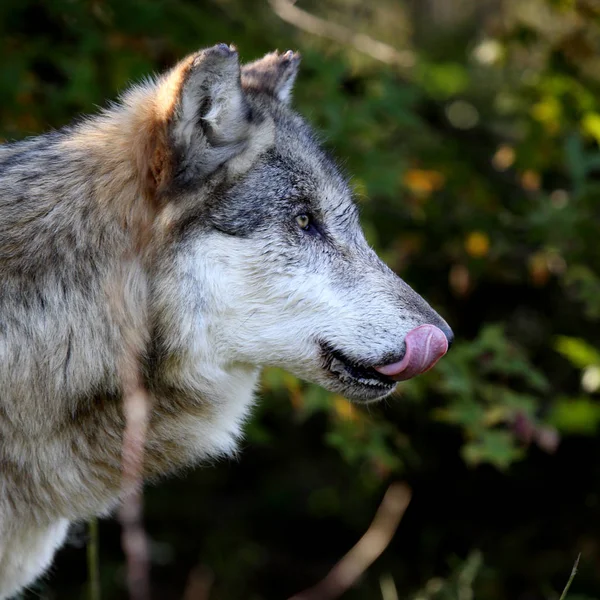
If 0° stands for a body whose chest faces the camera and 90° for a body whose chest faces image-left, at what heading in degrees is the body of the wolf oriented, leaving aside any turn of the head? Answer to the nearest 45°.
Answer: approximately 270°
